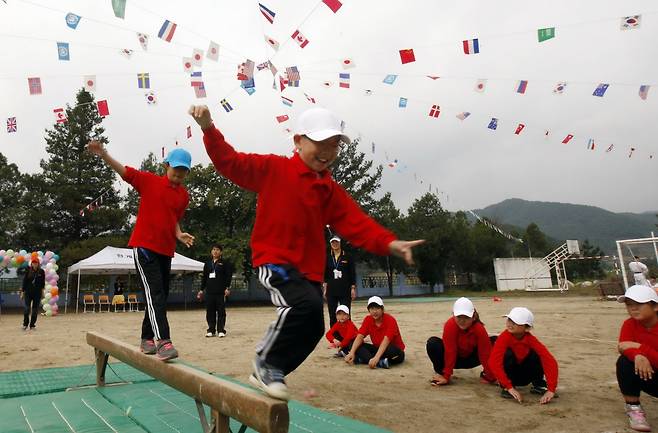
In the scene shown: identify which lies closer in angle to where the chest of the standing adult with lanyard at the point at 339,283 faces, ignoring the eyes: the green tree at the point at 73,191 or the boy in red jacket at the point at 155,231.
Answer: the boy in red jacket

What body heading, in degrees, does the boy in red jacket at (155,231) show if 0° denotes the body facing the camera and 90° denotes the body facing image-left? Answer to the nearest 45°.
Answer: approximately 315°
